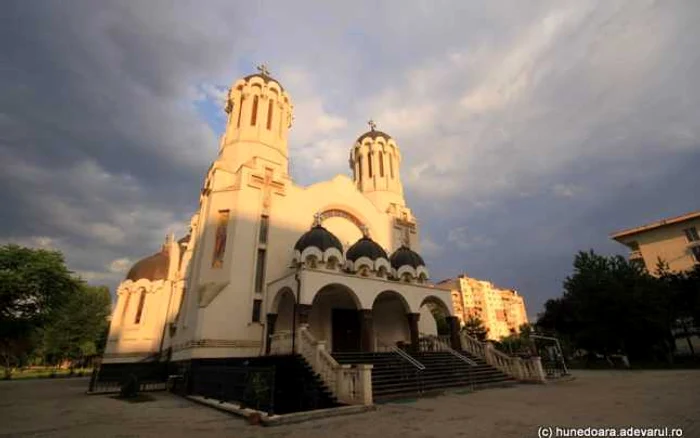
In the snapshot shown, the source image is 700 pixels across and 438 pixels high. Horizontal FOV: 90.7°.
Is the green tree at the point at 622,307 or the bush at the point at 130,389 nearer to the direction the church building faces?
the green tree

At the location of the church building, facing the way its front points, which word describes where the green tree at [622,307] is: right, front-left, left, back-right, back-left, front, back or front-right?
front-left

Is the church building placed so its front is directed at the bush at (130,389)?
no

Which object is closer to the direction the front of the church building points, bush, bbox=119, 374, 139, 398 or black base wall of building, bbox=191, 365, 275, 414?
the black base wall of building

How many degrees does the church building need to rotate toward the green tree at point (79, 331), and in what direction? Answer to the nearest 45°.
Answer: approximately 180°

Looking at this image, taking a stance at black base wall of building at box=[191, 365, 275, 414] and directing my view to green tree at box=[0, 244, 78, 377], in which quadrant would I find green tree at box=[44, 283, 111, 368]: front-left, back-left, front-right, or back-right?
front-right

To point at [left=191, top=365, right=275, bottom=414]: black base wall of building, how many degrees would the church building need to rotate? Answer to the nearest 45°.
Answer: approximately 45° to its right

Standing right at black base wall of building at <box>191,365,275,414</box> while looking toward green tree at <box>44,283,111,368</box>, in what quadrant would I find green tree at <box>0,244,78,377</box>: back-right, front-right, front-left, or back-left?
front-left

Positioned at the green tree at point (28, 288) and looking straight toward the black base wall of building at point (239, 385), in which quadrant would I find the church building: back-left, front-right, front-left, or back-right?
front-left

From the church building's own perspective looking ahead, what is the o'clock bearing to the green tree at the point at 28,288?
The green tree is roughly at 5 o'clock from the church building.

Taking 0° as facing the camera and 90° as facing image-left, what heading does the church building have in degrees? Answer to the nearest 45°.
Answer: approximately 315°

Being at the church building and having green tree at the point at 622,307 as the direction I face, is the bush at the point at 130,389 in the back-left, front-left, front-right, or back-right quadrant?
back-right
